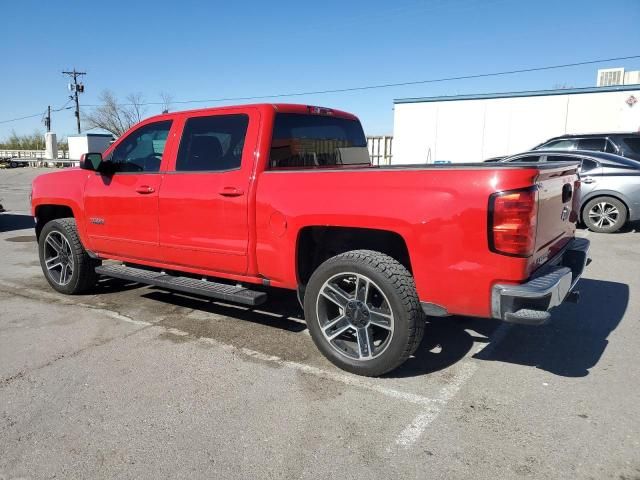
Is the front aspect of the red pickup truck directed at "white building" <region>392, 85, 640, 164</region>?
no

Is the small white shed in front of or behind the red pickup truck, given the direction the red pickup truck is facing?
in front

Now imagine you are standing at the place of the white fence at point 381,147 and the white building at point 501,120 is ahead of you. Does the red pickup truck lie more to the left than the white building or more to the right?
right

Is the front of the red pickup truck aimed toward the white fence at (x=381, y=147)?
no

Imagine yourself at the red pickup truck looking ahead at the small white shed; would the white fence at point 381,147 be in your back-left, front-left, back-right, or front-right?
front-right

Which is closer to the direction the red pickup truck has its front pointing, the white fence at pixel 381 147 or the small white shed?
the small white shed

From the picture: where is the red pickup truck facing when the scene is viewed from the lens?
facing away from the viewer and to the left of the viewer

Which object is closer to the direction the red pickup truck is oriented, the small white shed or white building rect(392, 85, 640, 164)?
the small white shed
